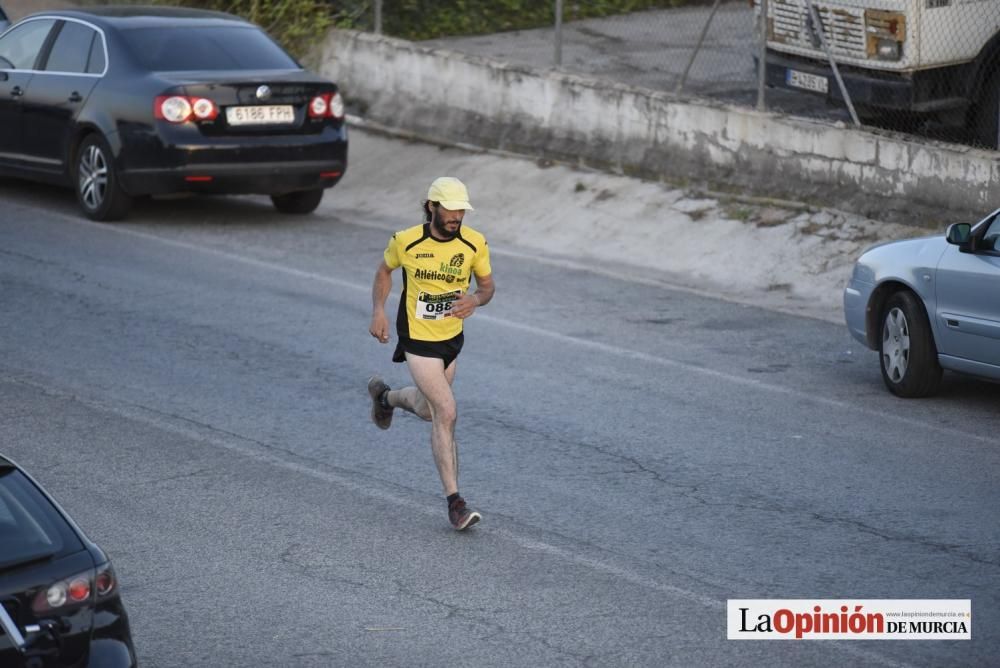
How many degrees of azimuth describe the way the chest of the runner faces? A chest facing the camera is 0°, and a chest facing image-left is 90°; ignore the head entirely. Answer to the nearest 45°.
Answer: approximately 315°

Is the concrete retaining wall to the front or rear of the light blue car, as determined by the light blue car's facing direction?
to the front

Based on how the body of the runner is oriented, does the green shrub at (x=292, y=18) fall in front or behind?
behind

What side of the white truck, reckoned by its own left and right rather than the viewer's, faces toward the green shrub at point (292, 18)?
right

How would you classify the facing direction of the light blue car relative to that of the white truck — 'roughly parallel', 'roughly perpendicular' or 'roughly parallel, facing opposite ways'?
roughly perpendicular

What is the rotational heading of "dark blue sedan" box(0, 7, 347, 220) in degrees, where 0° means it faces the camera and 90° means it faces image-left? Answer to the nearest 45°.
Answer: approximately 135°

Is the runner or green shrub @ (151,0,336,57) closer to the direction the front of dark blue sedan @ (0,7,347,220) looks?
the green shrub

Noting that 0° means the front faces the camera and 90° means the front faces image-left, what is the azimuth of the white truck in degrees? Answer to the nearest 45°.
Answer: approximately 45°

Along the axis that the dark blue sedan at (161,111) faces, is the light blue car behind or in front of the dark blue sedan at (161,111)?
behind

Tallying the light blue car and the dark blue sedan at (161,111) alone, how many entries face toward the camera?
0

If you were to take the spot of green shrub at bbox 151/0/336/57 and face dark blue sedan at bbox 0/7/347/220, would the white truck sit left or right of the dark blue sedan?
left

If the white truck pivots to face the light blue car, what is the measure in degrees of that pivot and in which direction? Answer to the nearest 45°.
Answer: approximately 45° to its left

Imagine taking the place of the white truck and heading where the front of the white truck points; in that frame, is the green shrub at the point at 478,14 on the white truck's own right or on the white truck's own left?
on the white truck's own right

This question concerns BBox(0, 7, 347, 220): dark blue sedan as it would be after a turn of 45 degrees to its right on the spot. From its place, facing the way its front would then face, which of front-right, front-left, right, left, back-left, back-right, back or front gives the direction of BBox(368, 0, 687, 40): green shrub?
front-right
